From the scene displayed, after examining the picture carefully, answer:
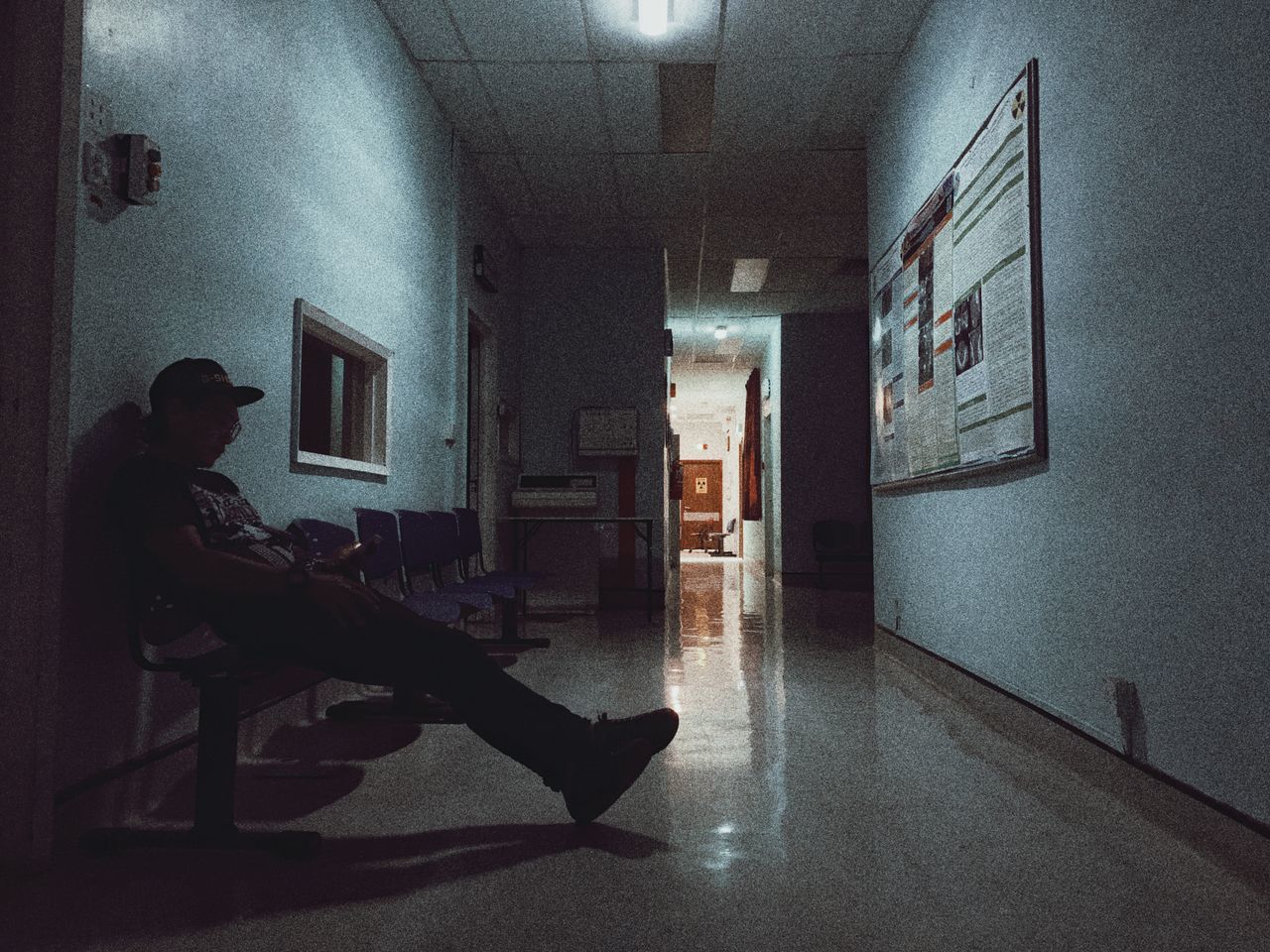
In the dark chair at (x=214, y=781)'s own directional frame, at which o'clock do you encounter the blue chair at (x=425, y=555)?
the blue chair at (x=425, y=555) is roughly at 10 o'clock from the dark chair at (x=214, y=781).

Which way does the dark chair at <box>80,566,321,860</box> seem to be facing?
to the viewer's right

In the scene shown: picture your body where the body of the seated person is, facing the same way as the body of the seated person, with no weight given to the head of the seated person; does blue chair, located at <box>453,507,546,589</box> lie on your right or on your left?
on your left

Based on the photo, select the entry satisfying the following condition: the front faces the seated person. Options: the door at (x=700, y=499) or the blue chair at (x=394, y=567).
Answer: the door

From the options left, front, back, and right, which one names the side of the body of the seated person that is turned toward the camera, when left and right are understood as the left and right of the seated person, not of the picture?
right

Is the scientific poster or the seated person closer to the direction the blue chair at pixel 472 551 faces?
the scientific poster

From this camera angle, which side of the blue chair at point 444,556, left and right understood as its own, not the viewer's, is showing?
right

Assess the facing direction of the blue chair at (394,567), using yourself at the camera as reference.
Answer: facing to the right of the viewer

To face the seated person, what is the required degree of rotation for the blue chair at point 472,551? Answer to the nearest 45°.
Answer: approximately 90° to its right
